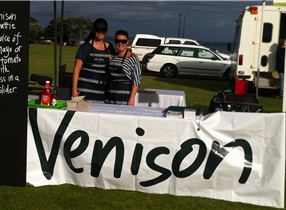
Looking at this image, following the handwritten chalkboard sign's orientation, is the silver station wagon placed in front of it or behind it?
behind

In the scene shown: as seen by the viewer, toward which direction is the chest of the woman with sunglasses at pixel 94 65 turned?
toward the camera

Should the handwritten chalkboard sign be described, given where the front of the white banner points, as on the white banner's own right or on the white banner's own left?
on the white banner's own right

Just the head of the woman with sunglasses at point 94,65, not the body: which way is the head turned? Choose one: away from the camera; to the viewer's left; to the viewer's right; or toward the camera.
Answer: toward the camera

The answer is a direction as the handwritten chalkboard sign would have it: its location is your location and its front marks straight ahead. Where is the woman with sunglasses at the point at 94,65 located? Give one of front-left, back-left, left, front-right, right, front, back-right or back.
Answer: back-left

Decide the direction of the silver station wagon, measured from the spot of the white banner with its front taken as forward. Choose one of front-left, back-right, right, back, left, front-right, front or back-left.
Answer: back

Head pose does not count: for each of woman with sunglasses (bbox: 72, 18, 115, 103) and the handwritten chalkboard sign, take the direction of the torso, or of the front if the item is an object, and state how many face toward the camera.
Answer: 2

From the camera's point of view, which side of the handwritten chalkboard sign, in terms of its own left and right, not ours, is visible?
front

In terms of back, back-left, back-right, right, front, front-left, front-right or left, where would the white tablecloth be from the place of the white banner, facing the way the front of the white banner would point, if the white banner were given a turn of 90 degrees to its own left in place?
left

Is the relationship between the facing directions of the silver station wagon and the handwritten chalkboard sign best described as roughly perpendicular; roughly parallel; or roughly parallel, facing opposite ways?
roughly perpendicular

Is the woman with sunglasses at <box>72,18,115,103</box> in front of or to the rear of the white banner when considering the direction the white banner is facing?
to the rear

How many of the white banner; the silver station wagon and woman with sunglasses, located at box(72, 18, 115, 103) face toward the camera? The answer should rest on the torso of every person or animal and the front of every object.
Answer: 2

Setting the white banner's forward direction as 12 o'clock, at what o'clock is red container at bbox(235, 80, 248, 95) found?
The red container is roughly at 7 o'clock from the white banner.

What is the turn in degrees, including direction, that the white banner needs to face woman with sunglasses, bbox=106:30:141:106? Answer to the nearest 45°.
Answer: approximately 135° to its right

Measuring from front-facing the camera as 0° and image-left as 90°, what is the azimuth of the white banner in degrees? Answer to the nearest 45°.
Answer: approximately 0°

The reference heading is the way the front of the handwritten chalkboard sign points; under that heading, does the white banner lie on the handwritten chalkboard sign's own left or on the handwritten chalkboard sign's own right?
on the handwritten chalkboard sign's own left
